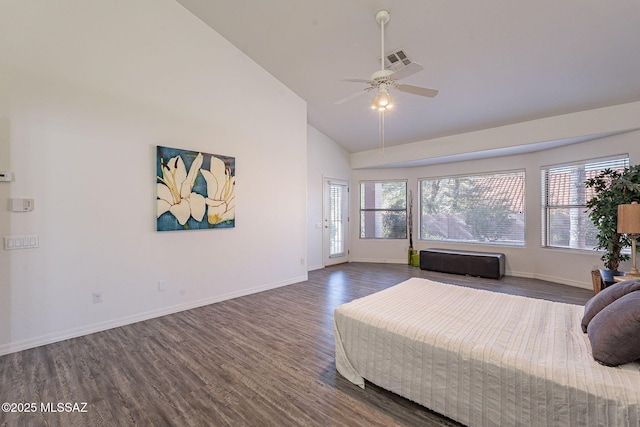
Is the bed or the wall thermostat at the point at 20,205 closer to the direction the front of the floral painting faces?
the bed

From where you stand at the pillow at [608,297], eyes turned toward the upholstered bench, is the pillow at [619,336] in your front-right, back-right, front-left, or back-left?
back-left

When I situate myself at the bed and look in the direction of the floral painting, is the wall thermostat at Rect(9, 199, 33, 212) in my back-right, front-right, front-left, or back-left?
front-left

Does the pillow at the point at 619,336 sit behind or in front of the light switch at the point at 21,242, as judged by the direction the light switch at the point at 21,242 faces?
in front

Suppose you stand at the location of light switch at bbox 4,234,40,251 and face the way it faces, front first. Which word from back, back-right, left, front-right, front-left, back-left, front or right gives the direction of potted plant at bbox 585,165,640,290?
front-left

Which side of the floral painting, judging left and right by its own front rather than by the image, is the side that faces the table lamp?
front

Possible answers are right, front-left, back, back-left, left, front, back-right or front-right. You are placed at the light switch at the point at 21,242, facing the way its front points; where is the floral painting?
left

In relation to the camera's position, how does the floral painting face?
facing the viewer and to the right of the viewer

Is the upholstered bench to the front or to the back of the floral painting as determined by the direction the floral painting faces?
to the front

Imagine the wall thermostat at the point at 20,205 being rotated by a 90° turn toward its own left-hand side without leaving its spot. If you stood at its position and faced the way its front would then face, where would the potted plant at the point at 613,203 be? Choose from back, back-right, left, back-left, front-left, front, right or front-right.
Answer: front-right

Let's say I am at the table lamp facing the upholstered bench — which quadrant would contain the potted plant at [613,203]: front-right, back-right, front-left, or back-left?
front-right

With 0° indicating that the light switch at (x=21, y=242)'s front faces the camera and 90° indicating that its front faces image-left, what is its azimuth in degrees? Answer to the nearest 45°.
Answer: approximately 0°

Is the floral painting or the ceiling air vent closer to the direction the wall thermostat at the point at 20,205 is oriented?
the ceiling air vent

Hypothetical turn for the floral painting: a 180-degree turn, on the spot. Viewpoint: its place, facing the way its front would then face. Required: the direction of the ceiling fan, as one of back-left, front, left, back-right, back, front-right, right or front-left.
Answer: back

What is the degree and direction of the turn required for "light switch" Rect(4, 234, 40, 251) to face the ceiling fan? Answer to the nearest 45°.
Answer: approximately 45° to its left
